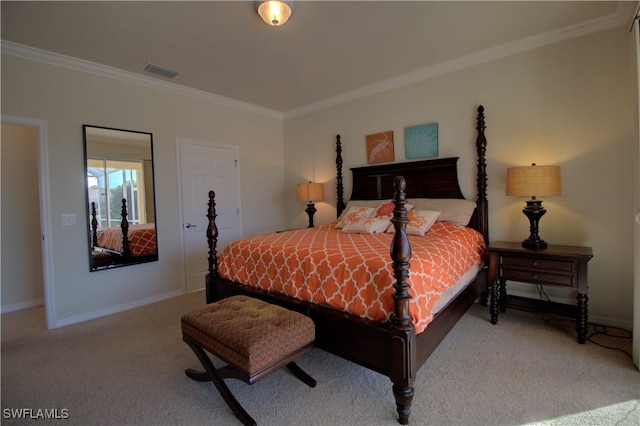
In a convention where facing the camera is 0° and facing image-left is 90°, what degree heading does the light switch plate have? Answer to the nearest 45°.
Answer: approximately 0°

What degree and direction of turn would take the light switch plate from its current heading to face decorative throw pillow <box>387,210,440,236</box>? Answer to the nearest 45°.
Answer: approximately 45° to its left

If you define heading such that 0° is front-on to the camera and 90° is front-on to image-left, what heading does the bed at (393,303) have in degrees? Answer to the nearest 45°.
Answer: approximately 45°

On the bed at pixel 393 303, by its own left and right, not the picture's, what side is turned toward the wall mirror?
right

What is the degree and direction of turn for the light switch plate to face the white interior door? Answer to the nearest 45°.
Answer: approximately 90° to its left

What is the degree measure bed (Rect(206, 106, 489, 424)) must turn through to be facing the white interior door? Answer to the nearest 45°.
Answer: approximately 90° to its right

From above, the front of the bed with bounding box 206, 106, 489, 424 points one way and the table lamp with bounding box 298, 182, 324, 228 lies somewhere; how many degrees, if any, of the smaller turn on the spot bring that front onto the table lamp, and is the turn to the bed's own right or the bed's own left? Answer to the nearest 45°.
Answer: approximately 135° to the bed's own right

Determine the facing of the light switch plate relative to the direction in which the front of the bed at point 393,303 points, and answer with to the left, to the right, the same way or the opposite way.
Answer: to the left

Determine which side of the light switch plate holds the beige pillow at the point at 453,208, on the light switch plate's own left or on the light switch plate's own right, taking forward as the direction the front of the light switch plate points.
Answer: on the light switch plate's own left
